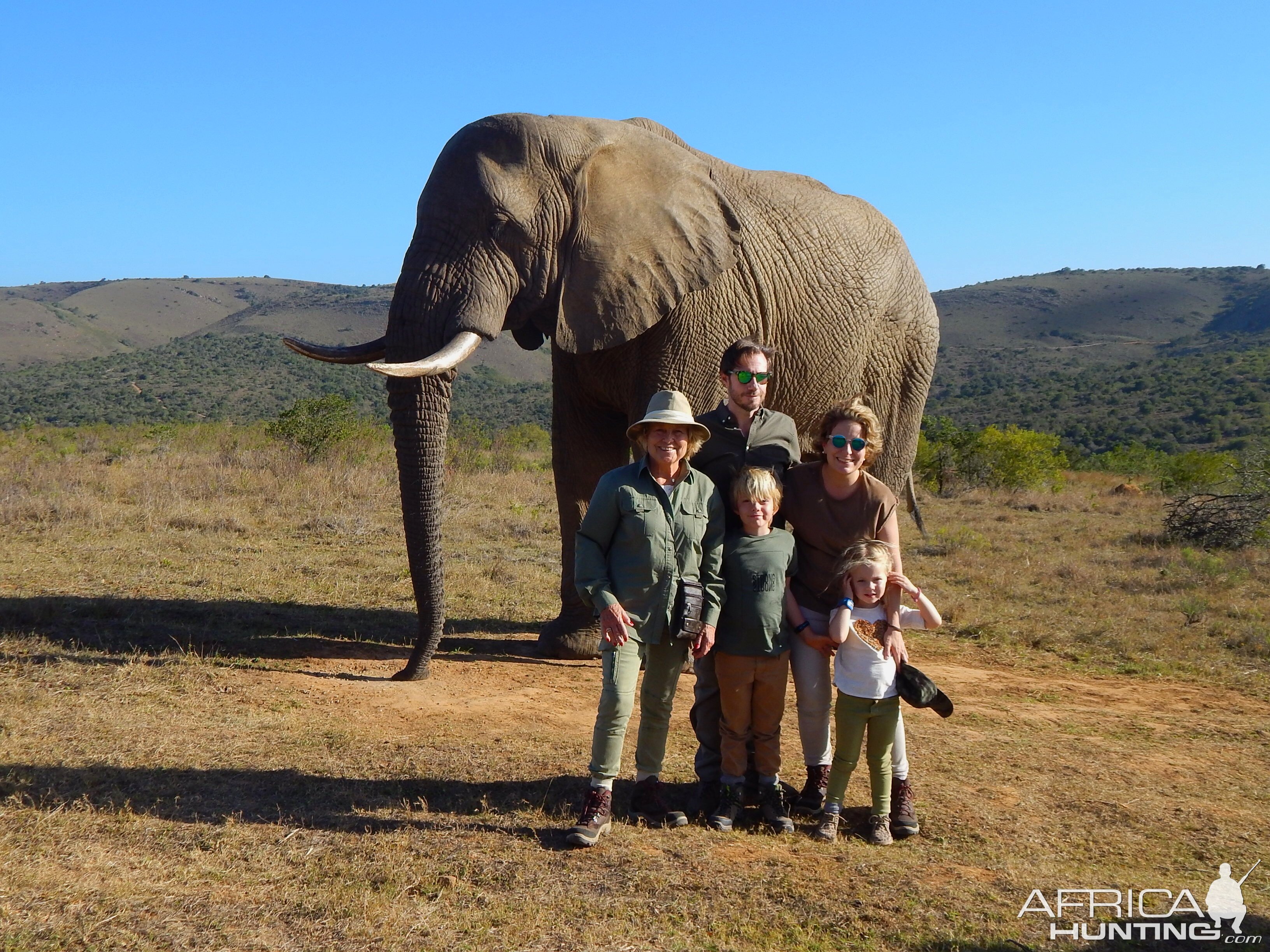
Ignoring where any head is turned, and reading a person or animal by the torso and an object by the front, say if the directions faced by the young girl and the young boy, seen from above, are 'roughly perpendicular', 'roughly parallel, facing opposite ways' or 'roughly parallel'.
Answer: roughly parallel

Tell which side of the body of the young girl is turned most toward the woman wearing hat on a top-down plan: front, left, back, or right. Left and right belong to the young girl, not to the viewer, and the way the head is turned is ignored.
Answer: right

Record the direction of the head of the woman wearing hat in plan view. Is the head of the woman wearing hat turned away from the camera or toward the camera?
toward the camera

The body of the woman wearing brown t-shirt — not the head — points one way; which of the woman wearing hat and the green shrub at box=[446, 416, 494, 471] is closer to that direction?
the woman wearing hat

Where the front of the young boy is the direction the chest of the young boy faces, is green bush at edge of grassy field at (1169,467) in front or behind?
behind

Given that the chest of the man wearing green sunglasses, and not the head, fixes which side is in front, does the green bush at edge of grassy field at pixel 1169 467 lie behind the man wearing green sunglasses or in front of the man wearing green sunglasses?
behind

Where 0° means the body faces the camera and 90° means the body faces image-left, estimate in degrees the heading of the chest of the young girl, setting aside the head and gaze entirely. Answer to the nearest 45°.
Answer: approximately 0°

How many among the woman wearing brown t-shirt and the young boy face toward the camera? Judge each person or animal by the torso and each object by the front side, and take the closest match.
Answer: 2

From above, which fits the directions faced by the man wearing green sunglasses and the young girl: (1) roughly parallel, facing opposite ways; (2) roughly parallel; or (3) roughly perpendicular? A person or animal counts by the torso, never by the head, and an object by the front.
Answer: roughly parallel

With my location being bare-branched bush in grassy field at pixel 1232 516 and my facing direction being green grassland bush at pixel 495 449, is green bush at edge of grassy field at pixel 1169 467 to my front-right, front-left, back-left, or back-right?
front-right

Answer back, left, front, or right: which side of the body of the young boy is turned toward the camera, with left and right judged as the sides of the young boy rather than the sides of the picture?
front

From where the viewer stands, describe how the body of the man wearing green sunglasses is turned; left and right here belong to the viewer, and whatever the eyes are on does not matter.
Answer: facing the viewer

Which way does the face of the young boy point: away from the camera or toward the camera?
toward the camera
